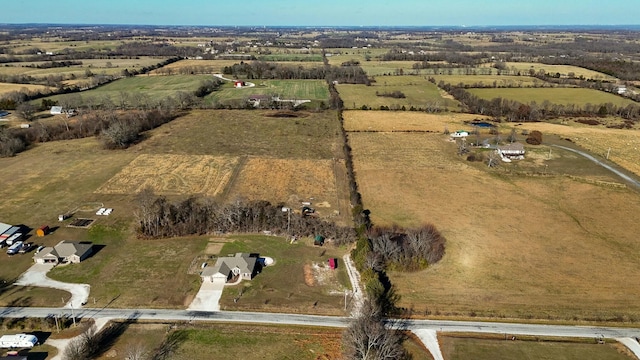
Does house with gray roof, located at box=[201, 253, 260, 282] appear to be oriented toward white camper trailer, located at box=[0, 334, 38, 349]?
no

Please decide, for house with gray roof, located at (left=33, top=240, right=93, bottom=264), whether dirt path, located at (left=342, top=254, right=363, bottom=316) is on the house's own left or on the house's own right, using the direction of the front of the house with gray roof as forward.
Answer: on the house's own left

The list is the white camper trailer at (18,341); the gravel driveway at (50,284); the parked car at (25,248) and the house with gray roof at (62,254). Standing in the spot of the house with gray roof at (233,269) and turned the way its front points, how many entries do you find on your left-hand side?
0

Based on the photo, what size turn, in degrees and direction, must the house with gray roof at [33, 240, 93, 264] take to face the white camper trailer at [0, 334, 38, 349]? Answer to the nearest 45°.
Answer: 0° — it already faces it

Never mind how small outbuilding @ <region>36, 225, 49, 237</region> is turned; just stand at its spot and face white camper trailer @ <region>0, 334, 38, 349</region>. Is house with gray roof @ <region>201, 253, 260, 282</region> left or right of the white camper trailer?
left

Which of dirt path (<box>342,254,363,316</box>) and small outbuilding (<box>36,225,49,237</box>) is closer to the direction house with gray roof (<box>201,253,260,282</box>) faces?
the dirt path

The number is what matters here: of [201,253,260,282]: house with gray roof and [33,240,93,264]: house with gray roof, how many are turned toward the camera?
2

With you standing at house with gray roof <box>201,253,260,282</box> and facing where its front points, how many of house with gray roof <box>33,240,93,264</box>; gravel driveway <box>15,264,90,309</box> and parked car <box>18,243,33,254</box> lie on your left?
0

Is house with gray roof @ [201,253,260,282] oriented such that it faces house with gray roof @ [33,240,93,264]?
no

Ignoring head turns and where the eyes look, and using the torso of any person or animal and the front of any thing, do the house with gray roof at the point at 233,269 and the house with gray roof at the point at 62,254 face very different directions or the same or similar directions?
same or similar directions

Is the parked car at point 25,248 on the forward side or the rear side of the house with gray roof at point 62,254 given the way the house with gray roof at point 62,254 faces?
on the rear side

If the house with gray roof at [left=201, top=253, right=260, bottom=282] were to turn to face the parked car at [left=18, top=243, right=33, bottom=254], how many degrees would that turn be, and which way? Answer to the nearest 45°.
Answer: approximately 90° to its right

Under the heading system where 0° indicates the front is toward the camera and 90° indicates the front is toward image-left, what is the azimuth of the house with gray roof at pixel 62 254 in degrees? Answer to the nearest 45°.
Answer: approximately 0°

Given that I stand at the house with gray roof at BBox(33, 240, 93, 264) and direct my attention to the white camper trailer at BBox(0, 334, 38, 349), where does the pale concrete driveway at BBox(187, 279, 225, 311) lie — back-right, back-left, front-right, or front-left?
front-left

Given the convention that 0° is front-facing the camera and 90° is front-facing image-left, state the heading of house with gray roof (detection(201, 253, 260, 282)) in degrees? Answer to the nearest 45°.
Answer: approximately 0°

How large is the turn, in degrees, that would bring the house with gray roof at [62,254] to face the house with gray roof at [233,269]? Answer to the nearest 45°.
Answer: approximately 45° to its left
